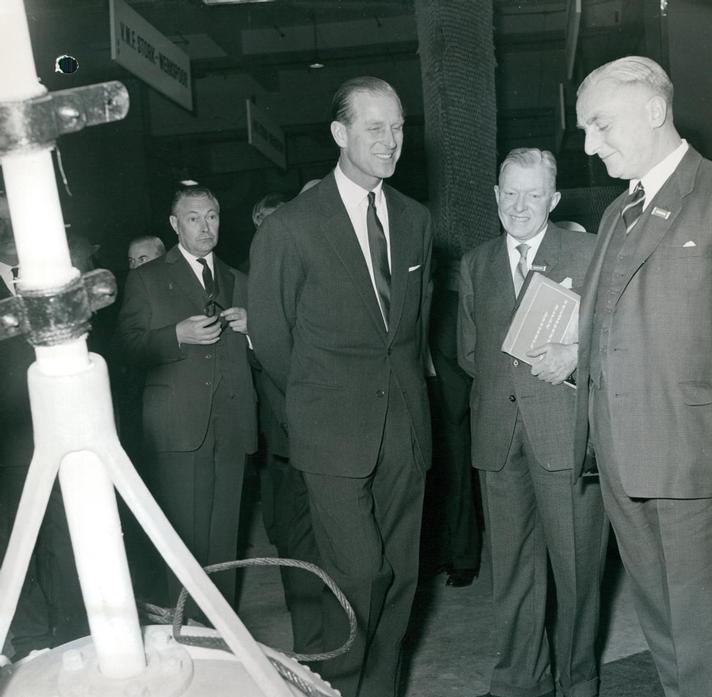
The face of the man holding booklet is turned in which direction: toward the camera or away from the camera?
toward the camera

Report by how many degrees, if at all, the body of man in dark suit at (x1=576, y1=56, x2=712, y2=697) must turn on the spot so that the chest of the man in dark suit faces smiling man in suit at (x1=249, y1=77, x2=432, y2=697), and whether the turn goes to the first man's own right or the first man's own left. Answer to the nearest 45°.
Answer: approximately 45° to the first man's own right

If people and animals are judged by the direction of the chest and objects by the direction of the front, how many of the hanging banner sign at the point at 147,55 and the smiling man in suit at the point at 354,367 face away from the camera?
0

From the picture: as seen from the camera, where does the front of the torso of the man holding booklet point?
toward the camera

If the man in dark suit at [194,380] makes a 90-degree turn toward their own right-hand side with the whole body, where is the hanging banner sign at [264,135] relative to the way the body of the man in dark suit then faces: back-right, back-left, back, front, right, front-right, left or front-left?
back-right

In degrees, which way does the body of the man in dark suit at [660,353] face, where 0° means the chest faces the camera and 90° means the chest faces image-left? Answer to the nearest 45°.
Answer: approximately 45°

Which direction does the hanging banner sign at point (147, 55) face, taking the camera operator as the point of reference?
facing the viewer and to the right of the viewer

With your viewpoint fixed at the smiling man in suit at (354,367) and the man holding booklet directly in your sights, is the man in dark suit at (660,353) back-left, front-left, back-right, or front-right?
front-right

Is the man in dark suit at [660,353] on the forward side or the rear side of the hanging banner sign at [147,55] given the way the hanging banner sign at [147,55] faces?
on the forward side

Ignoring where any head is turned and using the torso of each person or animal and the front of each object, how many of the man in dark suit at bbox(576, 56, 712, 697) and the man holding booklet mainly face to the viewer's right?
0

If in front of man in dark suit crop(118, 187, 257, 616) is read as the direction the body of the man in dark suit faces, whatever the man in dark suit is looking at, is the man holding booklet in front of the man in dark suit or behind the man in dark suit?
in front
